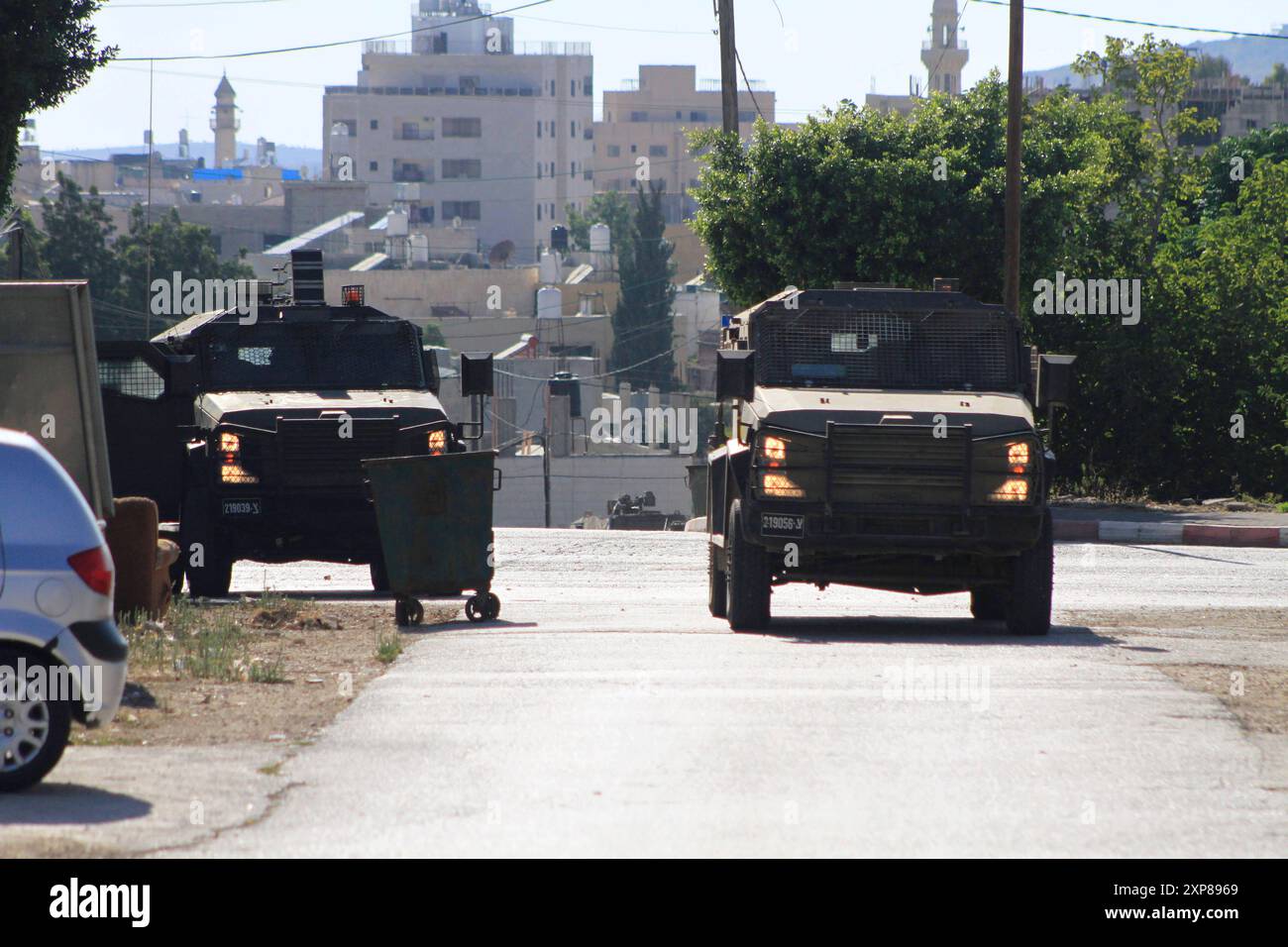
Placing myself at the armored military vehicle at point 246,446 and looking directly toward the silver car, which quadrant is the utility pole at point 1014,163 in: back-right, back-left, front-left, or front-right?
back-left

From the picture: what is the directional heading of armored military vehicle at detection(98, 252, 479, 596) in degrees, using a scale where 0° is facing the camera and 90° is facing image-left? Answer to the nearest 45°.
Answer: approximately 0°

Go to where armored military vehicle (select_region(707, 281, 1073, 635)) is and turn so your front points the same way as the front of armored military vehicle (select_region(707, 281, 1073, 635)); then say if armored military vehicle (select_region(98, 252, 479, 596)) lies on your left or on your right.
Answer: on your right

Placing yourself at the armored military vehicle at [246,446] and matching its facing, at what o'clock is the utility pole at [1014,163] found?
The utility pole is roughly at 8 o'clock from the armored military vehicle.

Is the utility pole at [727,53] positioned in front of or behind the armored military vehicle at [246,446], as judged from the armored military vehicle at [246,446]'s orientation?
behind

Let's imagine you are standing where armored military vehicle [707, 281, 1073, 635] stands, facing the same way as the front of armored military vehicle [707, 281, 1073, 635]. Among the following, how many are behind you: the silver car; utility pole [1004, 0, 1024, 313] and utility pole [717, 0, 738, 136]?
2
